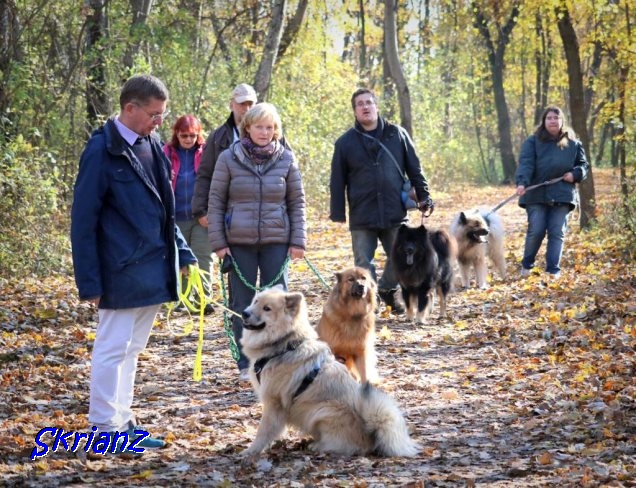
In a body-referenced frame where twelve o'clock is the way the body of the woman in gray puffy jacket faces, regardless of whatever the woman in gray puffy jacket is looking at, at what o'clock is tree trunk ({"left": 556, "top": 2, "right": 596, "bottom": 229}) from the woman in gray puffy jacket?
The tree trunk is roughly at 7 o'clock from the woman in gray puffy jacket.

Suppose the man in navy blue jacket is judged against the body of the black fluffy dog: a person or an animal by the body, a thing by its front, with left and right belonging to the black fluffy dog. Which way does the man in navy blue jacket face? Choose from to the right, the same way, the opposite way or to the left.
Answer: to the left

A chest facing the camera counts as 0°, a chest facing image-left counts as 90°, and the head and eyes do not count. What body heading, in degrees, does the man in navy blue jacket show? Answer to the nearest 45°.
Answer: approximately 315°

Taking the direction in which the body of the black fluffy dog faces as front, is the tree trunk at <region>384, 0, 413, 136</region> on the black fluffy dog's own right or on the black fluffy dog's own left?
on the black fluffy dog's own right

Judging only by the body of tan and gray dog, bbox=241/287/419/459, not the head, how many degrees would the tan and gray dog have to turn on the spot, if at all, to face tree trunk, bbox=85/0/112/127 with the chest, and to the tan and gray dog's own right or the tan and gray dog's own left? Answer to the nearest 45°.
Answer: approximately 90° to the tan and gray dog's own right

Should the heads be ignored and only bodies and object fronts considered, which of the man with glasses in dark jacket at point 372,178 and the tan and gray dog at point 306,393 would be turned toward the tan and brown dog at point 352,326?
the man with glasses in dark jacket
